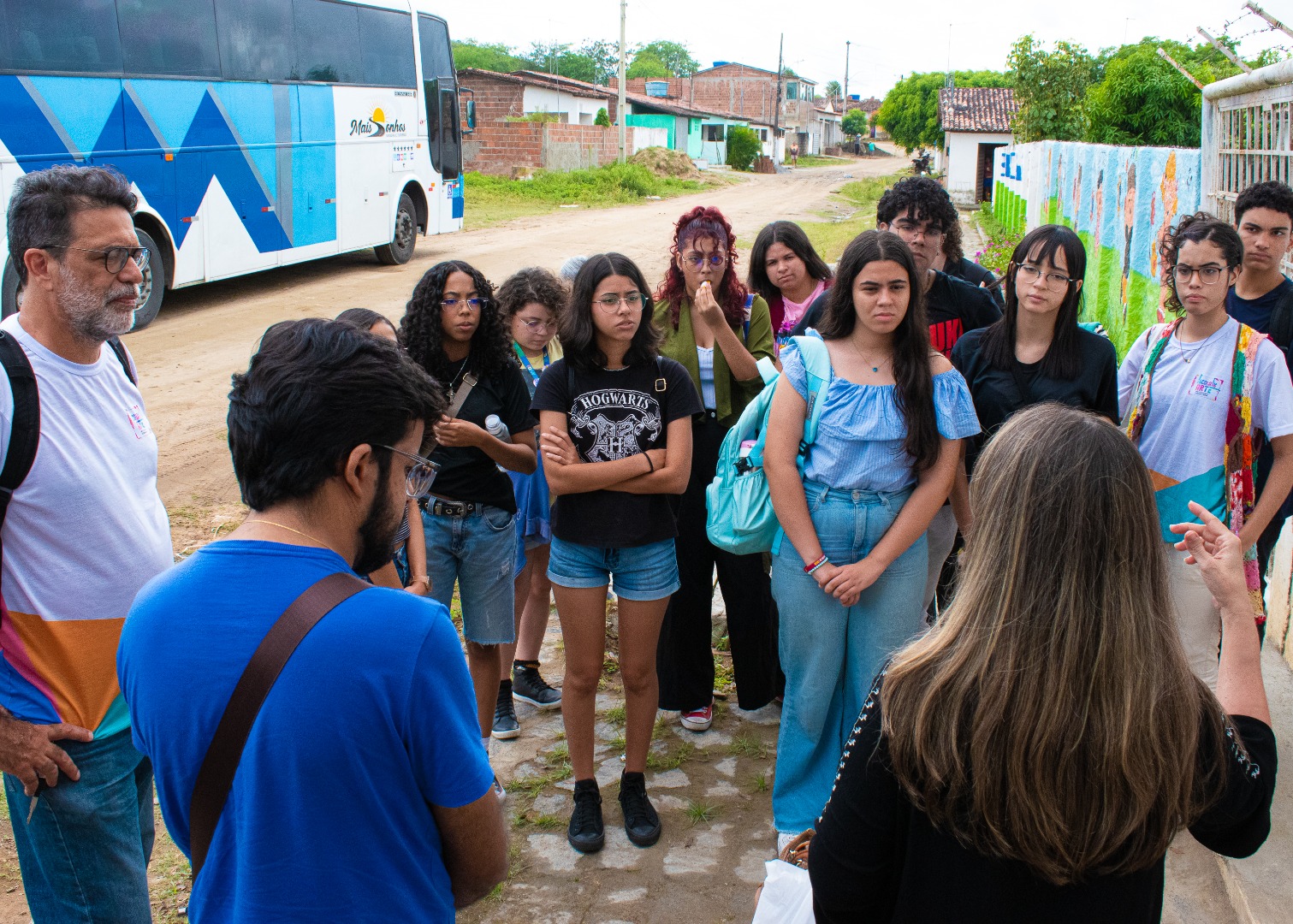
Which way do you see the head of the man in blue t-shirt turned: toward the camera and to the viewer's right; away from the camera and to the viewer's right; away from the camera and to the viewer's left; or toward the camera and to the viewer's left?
away from the camera and to the viewer's right

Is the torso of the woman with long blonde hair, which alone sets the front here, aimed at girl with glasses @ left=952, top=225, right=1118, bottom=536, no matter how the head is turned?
yes

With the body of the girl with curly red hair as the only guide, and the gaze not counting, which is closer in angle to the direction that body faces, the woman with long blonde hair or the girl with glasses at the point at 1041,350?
the woman with long blonde hair

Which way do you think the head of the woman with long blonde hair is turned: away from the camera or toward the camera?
away from the camera

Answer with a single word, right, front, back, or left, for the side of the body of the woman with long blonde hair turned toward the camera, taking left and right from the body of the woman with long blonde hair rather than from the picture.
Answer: back

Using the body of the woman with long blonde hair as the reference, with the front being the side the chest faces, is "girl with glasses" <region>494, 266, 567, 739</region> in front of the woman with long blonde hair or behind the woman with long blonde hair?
in front

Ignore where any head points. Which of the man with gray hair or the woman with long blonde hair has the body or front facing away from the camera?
the woman with long blonde hair

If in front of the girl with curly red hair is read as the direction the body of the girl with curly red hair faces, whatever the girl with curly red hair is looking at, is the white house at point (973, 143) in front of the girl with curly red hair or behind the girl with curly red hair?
behind

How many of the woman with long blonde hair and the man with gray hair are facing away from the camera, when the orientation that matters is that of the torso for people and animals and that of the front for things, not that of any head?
1

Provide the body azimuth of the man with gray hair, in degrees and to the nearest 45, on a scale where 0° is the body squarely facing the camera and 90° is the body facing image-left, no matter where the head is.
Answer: approximately 315°

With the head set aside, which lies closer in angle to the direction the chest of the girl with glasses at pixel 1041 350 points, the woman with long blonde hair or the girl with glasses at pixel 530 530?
the woman with long blonde hair
